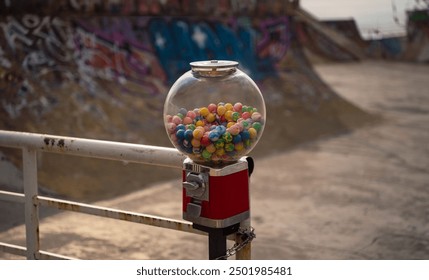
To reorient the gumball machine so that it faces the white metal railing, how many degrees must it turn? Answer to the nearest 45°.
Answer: approximately 90° to its right
